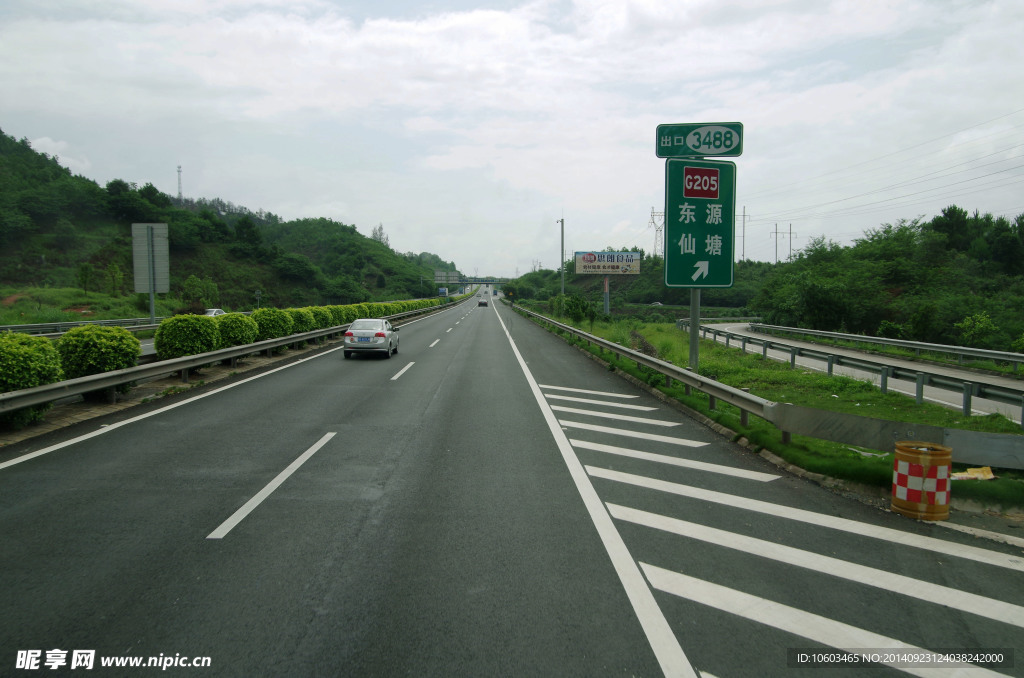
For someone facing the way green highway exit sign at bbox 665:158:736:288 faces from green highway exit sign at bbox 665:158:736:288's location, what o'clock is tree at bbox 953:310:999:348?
The tree is roughly at 7 o'clock from the green highway exit sign.

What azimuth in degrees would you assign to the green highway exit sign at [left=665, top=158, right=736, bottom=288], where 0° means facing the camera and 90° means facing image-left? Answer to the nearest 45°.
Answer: approximately 0°

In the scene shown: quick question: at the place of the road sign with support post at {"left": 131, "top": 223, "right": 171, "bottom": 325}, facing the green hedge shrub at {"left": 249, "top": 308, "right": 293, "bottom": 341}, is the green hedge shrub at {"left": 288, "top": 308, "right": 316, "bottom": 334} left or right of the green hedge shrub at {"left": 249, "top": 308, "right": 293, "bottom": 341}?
left

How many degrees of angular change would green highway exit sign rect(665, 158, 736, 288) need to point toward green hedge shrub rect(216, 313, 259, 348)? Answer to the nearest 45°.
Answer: approximately 90° to its right

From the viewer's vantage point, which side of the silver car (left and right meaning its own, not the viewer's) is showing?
back

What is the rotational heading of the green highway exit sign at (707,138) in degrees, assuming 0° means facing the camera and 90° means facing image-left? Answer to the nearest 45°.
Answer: approximately 0°

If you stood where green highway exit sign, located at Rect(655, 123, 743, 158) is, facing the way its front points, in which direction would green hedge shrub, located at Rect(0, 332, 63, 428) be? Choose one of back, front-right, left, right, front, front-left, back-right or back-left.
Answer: front-right
